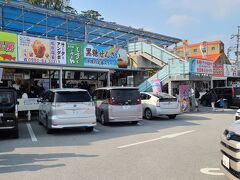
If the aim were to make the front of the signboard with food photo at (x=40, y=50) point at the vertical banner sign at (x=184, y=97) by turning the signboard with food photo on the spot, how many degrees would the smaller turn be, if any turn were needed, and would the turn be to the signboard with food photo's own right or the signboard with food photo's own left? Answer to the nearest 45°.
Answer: approximately 45° to the signboard with food photo's own left

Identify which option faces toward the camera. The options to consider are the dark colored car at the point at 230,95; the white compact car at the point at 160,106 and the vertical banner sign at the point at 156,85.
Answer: the vertical banner sign

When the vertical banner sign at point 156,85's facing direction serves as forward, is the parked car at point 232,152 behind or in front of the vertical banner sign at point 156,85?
in front

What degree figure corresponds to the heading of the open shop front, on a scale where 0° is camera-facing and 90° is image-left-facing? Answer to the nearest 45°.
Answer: approximately 315°

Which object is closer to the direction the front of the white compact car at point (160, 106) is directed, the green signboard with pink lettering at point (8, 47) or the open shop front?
the open shop front

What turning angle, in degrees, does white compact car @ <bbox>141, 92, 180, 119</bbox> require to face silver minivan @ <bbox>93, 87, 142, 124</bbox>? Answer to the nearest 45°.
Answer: approximately 90° to its left

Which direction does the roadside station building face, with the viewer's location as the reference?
facing the viewer and to the right of the viewer

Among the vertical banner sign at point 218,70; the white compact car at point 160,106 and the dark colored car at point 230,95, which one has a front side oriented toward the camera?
the vertical banner sign

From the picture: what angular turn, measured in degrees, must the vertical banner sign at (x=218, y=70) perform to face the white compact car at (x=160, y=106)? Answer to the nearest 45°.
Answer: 0° — it already faces it
